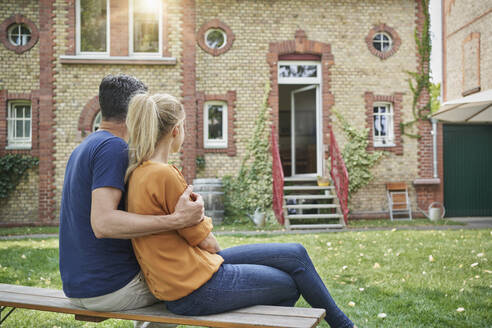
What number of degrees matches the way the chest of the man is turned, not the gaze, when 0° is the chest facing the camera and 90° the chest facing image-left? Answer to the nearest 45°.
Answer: approximately 225°

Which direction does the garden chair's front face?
toward the camera

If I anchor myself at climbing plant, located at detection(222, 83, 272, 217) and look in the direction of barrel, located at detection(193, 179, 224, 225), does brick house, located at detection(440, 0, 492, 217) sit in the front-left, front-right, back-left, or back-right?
back-left

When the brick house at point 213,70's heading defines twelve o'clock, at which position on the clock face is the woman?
The woman is roughly at 12 o'clock from the brick house.

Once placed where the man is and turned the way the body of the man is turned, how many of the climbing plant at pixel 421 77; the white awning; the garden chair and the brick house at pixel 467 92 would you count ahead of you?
4

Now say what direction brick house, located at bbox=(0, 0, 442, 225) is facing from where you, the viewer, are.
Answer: facing the viewer

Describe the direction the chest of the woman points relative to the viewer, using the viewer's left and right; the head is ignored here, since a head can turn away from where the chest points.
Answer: facing away from the viewer and to the right of the viewer

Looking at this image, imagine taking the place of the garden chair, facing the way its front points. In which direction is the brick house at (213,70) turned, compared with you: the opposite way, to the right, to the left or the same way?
the same way

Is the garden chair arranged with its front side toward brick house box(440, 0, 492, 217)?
no

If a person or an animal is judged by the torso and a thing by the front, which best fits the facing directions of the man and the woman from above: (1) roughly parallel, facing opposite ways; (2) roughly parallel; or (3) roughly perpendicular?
roughly parallel

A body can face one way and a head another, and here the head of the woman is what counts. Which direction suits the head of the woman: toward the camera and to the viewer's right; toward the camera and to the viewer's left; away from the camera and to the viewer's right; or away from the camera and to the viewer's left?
away from the camera and to the viewer's right

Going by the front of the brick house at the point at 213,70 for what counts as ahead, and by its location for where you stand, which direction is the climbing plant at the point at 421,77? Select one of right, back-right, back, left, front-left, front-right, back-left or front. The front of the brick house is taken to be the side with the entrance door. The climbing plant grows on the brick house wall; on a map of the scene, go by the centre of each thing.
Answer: left

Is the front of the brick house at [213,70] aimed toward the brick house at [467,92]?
no

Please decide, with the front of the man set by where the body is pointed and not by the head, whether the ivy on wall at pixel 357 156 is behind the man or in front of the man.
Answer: in front

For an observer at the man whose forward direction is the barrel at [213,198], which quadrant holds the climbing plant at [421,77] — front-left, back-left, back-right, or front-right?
front-right

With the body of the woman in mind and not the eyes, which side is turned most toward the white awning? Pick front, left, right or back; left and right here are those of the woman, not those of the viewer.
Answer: front

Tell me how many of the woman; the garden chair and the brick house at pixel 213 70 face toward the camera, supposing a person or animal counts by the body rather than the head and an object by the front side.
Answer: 2
